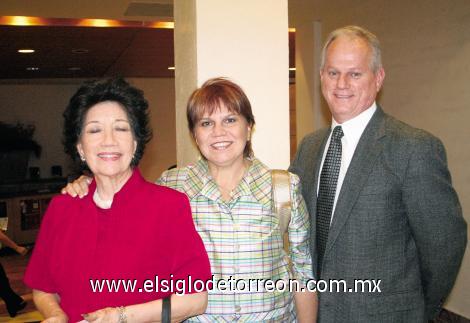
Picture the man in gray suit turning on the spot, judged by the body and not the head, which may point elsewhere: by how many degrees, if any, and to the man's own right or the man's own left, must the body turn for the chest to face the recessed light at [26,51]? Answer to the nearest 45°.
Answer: approximately 90° to the man's own right

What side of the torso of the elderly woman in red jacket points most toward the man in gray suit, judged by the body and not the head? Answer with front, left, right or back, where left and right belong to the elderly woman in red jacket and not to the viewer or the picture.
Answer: left

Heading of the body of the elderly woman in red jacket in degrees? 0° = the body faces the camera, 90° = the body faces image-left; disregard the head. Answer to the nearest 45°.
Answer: approximately 0°

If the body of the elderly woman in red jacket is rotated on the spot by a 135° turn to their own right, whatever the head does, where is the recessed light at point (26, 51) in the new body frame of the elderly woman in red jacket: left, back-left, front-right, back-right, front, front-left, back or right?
front-right

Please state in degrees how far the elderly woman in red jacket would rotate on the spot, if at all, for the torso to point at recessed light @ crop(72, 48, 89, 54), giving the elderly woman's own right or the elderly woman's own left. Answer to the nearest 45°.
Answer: approximately 180°

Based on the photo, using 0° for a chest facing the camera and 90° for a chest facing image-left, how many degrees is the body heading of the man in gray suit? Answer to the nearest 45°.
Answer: approximately 45°

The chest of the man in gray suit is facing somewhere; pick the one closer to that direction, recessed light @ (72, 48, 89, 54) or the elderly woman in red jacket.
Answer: the elderly woman in red jacket
